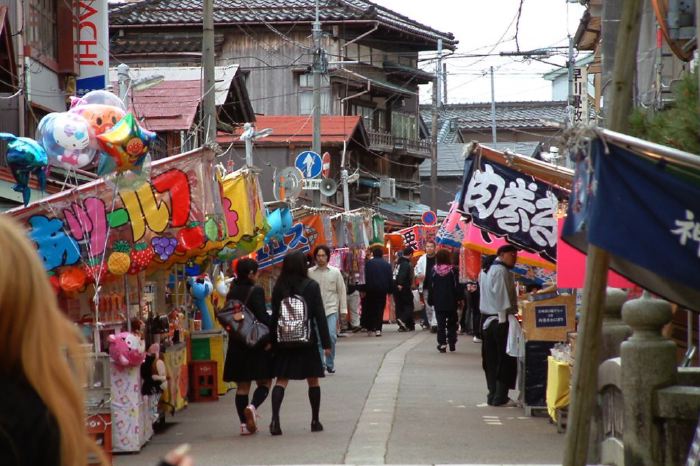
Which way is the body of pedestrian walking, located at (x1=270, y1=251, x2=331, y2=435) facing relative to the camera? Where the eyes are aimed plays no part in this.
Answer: away from the camera

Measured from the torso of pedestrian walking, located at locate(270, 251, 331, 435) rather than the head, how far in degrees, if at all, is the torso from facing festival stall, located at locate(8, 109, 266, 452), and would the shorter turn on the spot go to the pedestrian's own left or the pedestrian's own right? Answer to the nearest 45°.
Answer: approximately 90° to the pedestrian's own left

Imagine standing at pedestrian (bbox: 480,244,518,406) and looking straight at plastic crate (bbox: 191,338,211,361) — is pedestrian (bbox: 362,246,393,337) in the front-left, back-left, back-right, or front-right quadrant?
front-right

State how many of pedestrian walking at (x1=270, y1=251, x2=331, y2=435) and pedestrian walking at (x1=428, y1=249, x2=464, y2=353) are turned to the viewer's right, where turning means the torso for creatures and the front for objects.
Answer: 0

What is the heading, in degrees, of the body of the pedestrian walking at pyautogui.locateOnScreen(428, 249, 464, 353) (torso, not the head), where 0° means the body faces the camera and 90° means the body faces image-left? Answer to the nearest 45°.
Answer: approximately 180°

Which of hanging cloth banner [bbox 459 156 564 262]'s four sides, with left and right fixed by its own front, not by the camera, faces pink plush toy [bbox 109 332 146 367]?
front

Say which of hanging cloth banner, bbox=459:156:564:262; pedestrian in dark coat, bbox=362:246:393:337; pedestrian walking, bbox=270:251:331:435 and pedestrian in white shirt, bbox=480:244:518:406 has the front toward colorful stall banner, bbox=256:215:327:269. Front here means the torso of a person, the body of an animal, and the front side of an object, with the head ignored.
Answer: pedestrian walking, bbox=270:251:331:435

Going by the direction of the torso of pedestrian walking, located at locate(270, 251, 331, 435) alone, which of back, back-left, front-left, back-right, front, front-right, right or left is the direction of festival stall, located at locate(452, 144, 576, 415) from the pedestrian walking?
right

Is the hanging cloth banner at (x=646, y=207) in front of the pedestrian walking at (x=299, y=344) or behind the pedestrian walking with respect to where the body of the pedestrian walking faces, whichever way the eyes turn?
behind

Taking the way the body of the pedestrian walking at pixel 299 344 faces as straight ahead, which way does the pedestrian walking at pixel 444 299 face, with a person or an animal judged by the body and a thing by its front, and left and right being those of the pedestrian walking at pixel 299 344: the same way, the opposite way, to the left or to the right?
the same way

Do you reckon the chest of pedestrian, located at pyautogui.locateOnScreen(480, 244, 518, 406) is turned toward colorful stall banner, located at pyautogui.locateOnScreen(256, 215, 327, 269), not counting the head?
no

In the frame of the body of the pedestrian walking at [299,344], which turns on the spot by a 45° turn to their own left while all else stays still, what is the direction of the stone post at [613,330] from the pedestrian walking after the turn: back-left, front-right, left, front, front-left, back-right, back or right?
back

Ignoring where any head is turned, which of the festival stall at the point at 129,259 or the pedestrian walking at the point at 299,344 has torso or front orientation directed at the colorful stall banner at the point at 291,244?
the pedestrian walking
